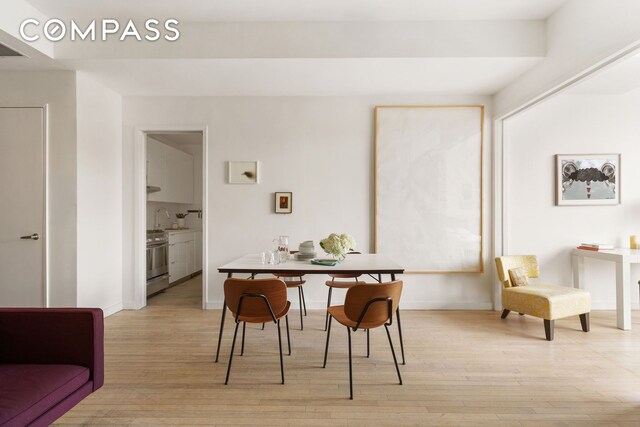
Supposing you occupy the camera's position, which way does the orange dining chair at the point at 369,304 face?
facing away from the viewer and to the left of the viewer

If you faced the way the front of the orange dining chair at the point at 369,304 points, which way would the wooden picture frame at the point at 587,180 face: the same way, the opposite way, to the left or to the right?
the opposite way

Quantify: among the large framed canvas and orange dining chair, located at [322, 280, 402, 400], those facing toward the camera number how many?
1

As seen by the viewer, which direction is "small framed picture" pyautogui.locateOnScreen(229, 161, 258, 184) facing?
toward the camera

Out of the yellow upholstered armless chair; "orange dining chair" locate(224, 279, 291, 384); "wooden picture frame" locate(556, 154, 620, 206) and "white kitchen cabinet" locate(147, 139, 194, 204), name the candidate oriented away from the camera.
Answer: the orange dining chair

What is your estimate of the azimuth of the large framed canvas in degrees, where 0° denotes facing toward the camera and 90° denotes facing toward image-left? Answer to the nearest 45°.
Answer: approximately 0°

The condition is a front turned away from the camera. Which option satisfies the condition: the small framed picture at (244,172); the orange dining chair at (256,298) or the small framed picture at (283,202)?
the orange dining chair

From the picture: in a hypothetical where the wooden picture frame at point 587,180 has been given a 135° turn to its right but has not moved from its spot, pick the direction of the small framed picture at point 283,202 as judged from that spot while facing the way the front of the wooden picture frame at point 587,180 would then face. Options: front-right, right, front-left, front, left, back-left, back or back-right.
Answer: left

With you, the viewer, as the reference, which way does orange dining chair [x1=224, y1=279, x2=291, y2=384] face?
facing away from the viewer

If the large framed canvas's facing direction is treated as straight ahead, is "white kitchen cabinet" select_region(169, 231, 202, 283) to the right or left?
on its right

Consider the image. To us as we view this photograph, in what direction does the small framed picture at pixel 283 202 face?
facing the viewer

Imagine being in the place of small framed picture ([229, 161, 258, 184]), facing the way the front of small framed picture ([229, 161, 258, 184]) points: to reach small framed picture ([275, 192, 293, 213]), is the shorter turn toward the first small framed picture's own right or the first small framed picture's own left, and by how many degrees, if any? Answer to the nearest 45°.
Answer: approximately 90° to the first small framed picture's own left

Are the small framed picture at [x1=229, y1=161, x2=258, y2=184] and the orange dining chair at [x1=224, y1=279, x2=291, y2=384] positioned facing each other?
yes
